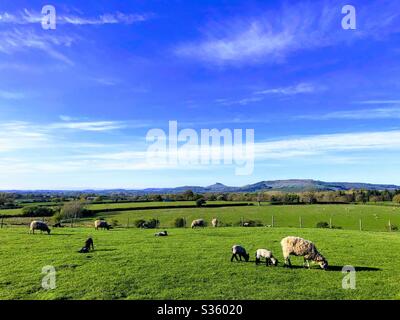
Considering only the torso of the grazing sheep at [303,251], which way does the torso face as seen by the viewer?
to the viewer's right

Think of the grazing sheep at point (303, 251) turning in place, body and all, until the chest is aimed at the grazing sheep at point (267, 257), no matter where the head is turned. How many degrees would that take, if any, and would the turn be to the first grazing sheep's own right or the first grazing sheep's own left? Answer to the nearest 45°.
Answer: approximately 180°

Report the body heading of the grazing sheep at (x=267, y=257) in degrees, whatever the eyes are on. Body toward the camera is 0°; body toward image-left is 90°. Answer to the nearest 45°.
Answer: approximately 270°

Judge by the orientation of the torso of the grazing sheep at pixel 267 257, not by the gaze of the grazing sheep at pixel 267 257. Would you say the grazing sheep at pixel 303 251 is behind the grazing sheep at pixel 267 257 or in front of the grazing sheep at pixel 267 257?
in front

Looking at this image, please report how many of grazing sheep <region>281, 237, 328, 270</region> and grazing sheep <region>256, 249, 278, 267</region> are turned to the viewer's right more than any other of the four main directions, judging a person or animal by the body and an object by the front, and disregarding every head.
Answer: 2
